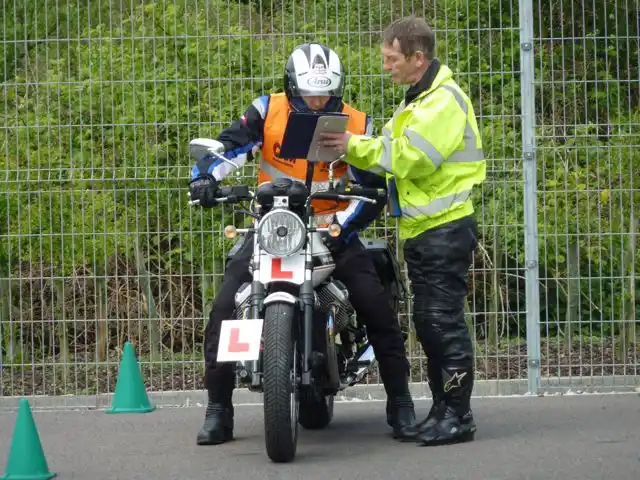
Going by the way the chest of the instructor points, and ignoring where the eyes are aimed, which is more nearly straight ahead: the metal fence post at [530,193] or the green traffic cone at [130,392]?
the green traffic cone

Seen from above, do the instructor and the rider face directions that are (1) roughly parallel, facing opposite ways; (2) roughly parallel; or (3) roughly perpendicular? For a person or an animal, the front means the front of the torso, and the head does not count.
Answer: roughly perpendicular

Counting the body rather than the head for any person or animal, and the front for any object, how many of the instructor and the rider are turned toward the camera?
1

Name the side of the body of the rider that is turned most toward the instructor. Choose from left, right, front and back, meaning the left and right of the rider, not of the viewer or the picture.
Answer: left

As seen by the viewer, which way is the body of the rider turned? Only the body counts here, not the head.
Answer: toward the camera

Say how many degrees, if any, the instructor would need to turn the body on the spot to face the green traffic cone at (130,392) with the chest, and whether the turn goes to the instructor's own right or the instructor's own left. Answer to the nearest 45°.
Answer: approximately 45° to the instructor's own right

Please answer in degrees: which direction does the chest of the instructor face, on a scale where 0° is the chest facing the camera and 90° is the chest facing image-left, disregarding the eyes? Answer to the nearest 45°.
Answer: approximately 90°

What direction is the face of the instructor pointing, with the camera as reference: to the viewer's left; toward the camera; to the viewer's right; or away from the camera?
to the viewer's left

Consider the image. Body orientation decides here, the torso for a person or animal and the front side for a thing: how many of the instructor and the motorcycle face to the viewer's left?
1
